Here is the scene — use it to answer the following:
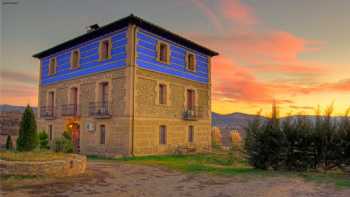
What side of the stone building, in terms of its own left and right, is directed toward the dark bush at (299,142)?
left

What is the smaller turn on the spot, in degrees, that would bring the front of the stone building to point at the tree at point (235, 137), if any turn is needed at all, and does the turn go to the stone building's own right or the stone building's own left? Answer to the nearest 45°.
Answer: approximately 180°

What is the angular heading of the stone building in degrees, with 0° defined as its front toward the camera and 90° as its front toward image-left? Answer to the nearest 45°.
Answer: approximately 45°

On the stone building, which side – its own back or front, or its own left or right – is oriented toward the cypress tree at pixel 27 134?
front

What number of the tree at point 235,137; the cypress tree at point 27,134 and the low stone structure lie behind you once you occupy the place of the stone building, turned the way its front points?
1

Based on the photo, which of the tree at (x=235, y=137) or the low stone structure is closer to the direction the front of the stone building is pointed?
the low stone structure

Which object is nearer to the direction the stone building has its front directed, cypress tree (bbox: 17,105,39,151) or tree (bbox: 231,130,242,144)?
the cypress tree

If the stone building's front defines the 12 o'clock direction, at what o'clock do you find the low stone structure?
The low stone structure is roughly at 11 o'clock from the stone building.
